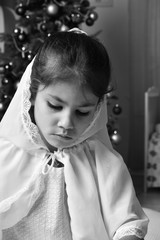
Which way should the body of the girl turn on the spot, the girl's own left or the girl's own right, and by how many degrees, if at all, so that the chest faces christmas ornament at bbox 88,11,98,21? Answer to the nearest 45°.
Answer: approximately 180°

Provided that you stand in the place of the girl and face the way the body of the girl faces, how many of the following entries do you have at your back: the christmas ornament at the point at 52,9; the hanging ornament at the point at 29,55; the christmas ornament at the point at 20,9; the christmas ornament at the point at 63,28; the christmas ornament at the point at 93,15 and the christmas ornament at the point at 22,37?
6

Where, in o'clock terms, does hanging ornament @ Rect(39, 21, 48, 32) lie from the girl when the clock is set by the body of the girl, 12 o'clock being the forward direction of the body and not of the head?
The hanging ornament is roughly at 6 o'clock from the girl.

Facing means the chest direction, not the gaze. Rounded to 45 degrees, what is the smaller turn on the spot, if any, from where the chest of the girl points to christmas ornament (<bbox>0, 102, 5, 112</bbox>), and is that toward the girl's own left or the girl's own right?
approximately 180°

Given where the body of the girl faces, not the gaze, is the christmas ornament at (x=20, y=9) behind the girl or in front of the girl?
behind

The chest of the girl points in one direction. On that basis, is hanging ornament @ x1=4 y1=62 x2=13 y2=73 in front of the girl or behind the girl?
behind

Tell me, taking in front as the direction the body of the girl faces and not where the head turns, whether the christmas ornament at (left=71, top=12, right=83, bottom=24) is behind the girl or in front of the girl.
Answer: behind

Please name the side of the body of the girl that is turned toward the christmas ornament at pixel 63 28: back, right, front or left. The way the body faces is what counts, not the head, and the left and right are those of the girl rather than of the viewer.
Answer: back

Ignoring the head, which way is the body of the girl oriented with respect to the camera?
toward the camera

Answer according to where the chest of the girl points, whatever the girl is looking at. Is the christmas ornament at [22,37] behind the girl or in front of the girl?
behind

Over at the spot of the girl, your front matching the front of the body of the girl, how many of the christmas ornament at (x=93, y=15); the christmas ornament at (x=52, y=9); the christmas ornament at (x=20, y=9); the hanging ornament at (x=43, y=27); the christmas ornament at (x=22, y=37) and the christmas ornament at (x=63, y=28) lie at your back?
6

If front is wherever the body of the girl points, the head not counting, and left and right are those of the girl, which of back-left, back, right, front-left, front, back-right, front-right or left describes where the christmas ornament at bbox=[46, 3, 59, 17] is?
back
